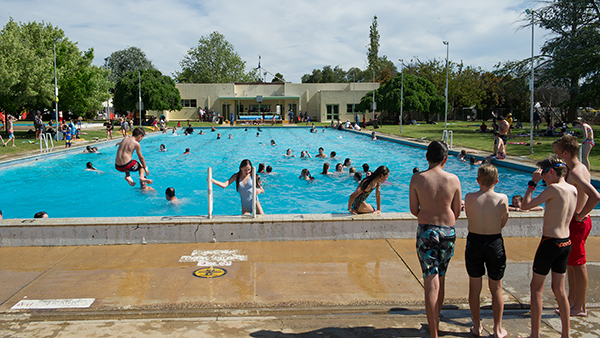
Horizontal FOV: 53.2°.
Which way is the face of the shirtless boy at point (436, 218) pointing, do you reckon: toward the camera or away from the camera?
away from the camera

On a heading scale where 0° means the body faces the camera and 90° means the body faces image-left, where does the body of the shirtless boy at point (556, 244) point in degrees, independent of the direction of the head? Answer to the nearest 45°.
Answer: approximately 135°

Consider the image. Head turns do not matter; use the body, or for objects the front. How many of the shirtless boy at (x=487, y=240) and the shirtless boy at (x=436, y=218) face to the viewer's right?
0

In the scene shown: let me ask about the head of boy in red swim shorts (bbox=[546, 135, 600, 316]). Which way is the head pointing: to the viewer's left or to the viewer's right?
to the viewer's left

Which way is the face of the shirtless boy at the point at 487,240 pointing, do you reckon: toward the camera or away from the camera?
away from the camera

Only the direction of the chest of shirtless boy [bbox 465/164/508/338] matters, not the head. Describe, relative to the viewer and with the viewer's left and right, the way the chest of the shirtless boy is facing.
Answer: facing away from the viewer

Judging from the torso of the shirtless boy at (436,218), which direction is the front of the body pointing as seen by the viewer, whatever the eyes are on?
away from the camera

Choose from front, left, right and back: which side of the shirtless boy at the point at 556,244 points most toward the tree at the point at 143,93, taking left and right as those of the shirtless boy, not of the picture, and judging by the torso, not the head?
front
